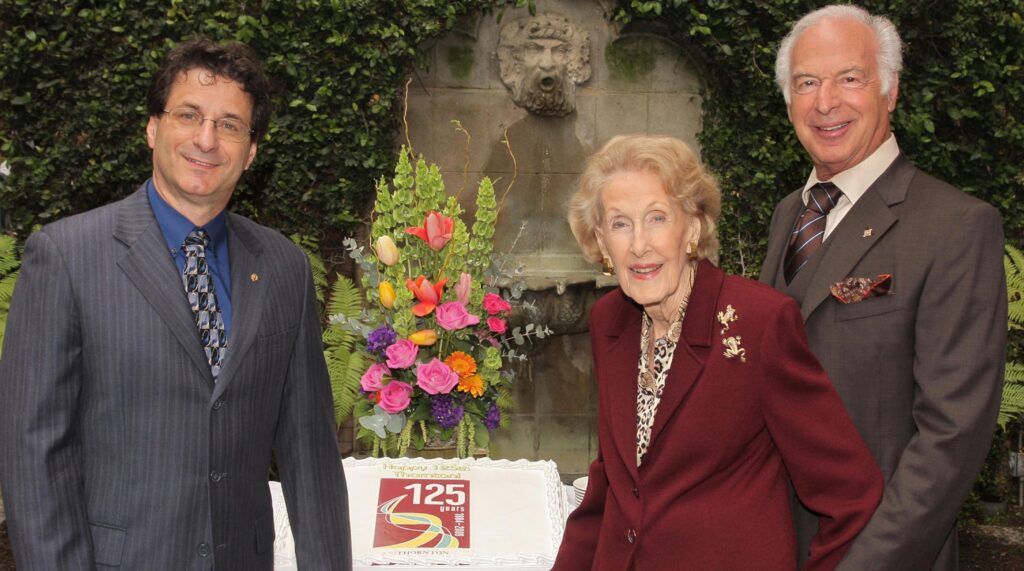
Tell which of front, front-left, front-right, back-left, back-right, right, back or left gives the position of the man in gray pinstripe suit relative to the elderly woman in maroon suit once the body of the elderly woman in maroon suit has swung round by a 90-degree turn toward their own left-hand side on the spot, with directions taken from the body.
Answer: back-right

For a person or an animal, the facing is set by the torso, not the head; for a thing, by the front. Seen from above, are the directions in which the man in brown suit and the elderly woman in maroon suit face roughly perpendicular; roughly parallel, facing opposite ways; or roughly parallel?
roughly parallel

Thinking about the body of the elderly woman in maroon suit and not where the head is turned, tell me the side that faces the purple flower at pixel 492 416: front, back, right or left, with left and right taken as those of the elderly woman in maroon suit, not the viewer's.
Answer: right

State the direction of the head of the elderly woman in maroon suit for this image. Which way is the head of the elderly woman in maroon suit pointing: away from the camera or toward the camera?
toward the camera

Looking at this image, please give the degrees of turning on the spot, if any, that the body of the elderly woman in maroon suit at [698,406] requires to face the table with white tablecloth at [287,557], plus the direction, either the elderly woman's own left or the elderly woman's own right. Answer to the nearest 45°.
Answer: approximately 45° to the elderly woman's own right

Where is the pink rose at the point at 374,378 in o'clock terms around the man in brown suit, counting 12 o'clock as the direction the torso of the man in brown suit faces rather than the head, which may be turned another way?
The pink rose is roughly at 2 o'clock from the man in brown suit.

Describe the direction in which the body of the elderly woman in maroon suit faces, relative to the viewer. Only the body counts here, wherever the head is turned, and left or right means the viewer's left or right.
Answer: facing the viewer and to the left of the viewer

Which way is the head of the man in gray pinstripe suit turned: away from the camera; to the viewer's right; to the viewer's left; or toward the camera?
toward the camera

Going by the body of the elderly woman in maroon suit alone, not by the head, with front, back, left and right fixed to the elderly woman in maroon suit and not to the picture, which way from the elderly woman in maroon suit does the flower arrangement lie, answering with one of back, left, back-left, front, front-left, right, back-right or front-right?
right

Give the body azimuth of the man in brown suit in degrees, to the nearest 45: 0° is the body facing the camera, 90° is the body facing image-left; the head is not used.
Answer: approximately 45°
